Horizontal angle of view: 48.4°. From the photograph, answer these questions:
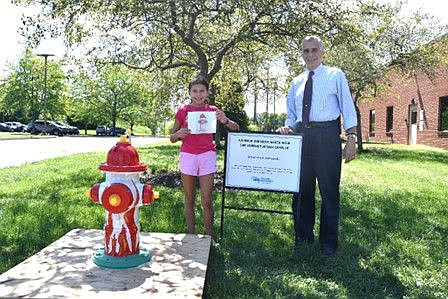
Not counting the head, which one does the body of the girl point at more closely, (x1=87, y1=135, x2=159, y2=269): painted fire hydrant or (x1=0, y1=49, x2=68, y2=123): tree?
the painted fire hydrant

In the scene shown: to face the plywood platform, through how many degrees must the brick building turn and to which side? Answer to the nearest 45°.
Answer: approximately 45° to its left

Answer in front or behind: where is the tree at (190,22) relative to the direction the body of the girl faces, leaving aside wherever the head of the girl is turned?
behind

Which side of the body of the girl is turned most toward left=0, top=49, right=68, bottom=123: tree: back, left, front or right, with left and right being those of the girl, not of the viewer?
back

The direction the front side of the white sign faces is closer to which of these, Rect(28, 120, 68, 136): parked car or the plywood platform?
the plywood platform

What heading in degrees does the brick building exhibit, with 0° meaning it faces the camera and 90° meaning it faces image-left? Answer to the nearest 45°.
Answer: approximately 45°

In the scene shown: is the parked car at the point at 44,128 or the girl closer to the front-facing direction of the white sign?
the girl

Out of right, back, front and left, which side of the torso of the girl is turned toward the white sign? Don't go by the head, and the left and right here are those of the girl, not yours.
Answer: left

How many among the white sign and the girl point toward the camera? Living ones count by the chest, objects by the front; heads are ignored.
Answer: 2

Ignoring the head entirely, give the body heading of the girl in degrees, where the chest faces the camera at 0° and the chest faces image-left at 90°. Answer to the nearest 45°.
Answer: approximately 0°

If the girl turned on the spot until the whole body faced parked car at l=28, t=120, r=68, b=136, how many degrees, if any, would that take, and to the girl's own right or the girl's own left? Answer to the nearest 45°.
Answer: approximately 180°
